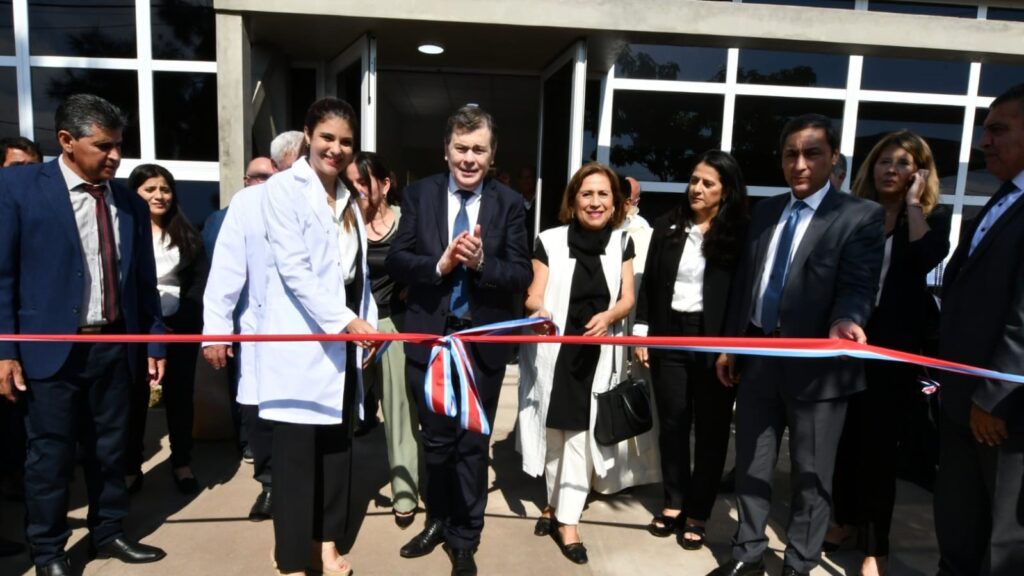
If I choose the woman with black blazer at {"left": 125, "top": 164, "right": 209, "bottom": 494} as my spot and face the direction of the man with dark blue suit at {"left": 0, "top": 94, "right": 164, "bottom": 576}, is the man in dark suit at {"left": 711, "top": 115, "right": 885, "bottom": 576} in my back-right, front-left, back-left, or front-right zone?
front-left

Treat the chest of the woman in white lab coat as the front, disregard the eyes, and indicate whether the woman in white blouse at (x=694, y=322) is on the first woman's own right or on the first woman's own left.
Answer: on the first woman's own left

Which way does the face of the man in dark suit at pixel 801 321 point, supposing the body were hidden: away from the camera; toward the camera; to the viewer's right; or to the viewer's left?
toward the camera

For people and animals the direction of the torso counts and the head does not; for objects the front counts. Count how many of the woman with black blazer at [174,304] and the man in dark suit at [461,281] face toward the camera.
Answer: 2

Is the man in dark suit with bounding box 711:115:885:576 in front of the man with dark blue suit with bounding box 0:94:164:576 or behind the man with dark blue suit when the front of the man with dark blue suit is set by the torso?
in front

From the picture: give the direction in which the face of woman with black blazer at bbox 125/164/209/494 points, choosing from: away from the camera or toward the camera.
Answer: toward the camera

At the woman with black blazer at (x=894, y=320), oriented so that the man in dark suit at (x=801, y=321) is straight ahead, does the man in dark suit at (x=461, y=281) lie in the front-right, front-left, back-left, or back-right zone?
front-right

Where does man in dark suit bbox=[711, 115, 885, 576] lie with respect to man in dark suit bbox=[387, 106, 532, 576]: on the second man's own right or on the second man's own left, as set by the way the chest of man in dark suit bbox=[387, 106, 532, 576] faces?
on the second man's own left

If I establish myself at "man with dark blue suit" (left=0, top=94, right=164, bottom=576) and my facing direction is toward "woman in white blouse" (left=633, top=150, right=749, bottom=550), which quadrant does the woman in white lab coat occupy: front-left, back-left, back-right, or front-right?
front-right

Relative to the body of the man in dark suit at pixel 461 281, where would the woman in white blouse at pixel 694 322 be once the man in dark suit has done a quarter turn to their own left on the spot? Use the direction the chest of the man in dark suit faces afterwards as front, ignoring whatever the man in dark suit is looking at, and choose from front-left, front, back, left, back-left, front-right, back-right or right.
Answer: front

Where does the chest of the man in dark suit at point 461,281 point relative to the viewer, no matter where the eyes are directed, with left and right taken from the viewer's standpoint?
facing the viewer

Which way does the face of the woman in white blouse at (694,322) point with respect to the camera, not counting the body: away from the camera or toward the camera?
toward the camera

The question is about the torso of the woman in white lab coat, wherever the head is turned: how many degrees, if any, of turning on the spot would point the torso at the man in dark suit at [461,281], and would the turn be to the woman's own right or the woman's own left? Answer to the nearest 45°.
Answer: approximately 45° to the woman's own left

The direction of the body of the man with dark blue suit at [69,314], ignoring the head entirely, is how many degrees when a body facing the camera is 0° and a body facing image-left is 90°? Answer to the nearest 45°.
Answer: approximately 315°

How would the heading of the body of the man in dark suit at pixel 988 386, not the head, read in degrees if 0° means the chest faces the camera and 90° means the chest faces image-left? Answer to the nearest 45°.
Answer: approximately 45°

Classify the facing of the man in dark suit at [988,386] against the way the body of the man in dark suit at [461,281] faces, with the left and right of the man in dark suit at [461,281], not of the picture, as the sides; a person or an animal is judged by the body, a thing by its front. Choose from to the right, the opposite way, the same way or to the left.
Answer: to the right

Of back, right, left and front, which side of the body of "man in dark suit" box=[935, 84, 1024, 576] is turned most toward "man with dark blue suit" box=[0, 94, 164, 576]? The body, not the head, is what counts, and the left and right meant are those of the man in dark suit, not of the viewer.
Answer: front

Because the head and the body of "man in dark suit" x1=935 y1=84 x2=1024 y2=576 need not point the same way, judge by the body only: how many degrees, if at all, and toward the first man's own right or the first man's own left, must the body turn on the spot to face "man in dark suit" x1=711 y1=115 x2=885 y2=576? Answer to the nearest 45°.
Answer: approximately 45° to the first man's own right
